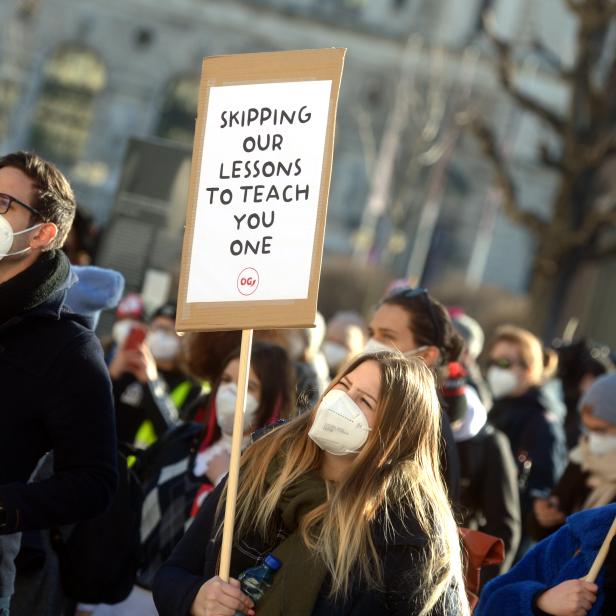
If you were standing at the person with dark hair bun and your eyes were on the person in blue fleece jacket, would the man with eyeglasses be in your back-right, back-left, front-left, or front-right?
front-right

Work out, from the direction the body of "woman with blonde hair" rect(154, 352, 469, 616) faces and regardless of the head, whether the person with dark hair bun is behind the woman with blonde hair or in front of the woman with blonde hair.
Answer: behind

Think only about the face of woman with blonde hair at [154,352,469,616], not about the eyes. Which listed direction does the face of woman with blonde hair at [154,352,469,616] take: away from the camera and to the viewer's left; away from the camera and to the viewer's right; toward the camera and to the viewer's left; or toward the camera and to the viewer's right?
toward the camera and to the viewer's left

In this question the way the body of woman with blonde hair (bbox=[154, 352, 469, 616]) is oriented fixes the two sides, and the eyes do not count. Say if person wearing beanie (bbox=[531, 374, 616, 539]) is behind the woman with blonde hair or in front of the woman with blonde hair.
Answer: behind

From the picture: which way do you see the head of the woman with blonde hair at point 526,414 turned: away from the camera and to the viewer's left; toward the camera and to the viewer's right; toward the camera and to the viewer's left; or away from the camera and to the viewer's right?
toward the camera and to the viewer's left

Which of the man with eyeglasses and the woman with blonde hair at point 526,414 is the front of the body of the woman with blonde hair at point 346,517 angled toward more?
the man with eyeglasses

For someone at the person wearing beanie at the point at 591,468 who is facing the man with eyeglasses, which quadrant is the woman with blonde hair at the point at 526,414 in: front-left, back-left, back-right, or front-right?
back-right

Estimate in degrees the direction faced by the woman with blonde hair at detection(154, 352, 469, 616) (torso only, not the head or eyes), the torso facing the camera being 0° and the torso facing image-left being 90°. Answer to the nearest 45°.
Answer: approximately 45°

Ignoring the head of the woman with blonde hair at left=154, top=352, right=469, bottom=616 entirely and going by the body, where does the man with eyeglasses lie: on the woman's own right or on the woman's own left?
on the woman's own right
